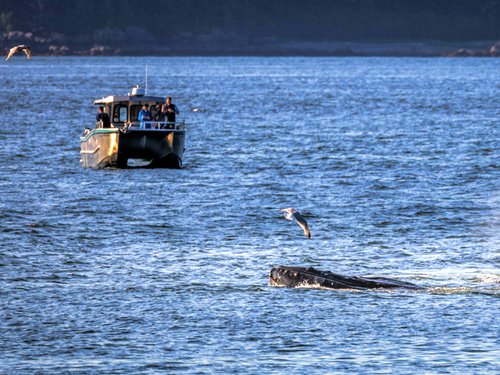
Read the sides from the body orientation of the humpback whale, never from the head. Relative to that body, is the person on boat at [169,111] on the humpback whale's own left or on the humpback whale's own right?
on the humpback whale's own right

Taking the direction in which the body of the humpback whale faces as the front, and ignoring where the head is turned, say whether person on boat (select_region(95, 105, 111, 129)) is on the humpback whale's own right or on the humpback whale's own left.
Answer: on the humpback whale's own right

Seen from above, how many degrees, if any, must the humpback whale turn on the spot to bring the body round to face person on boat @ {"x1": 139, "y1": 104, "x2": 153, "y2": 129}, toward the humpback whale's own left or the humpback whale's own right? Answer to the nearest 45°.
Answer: approximately 45° to the humpback whale's own right

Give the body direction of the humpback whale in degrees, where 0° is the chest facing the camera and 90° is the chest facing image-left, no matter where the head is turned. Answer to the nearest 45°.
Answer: approximately 90°

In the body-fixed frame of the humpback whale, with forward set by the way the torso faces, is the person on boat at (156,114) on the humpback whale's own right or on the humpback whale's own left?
on the humpback whale's own right

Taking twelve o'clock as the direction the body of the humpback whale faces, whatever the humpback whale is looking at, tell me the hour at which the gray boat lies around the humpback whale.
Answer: The gray boat is roughly at 2 o'clock from the humpback whale.
